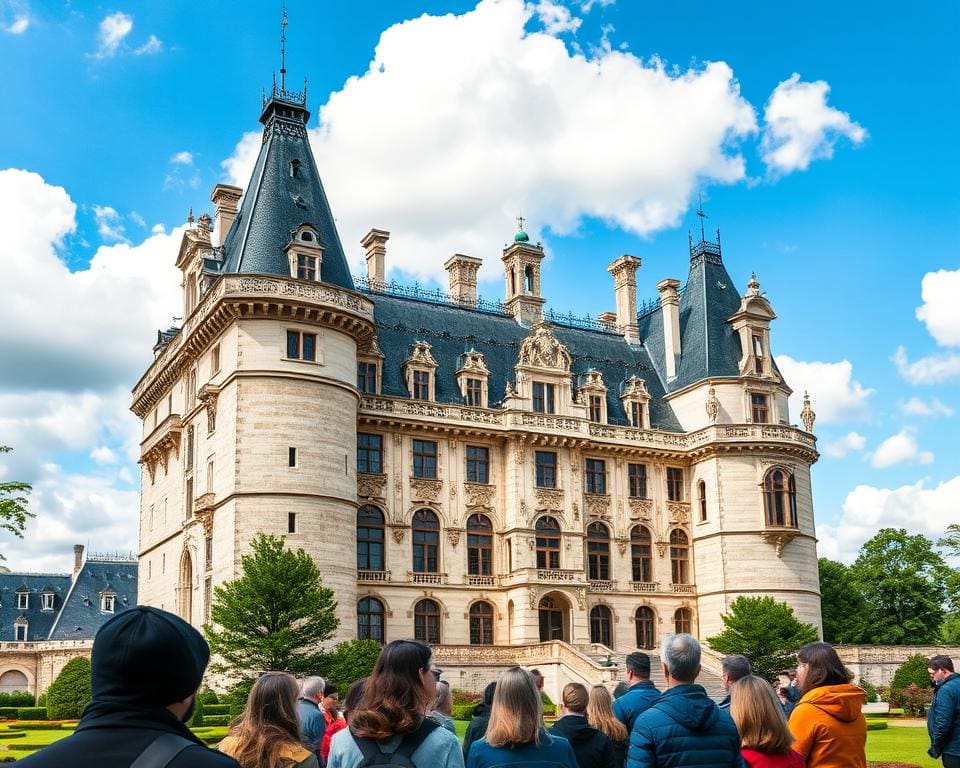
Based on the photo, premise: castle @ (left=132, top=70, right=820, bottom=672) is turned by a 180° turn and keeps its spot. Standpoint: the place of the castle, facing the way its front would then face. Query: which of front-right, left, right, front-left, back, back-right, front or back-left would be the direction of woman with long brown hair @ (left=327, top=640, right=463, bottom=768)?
back-left

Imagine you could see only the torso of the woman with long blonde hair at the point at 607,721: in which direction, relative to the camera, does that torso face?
away from the camera

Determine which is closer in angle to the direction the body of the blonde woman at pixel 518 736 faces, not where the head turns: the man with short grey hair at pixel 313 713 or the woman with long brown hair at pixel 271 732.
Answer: the man with short grey hair

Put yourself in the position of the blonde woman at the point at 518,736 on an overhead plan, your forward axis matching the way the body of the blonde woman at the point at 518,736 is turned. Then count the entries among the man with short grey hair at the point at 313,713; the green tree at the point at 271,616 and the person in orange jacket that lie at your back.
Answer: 0

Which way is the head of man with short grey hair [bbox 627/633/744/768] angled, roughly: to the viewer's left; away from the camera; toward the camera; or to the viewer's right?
away from the camera

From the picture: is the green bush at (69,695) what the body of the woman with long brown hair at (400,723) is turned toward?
no

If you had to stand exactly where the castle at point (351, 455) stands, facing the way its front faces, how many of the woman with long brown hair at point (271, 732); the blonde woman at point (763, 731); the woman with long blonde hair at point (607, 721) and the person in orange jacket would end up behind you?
0

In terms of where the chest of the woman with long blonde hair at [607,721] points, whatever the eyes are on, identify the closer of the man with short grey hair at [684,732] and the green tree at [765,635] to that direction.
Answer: the green tree

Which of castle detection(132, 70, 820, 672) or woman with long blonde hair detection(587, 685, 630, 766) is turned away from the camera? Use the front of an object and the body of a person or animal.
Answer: the woman with long blonde hair

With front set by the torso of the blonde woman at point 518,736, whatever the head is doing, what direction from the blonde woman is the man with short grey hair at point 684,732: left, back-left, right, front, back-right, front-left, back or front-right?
front-right

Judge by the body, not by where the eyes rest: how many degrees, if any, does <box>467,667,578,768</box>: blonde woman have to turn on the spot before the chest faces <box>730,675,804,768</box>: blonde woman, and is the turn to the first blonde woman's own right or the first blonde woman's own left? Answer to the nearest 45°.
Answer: approximately 45° to the first blonde woman's own right

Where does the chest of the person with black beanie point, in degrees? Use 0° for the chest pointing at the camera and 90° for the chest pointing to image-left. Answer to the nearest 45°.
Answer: approximately 225°

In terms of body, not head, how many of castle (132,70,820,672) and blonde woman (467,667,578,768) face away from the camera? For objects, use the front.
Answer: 1

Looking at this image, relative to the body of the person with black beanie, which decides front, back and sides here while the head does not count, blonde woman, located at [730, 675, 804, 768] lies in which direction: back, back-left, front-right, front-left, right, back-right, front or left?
front

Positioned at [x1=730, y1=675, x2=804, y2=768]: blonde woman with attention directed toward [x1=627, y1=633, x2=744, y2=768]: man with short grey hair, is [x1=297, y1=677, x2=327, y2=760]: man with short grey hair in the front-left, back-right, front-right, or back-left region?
front-right

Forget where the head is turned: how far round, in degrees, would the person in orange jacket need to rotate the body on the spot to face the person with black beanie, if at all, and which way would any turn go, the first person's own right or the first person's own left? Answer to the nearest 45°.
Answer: approximately 135° to the first person's own left

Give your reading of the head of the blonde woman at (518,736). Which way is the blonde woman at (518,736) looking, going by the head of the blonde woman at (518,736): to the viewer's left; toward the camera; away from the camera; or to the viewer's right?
away from the camera

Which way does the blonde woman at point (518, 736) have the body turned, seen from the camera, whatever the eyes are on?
away from the camera

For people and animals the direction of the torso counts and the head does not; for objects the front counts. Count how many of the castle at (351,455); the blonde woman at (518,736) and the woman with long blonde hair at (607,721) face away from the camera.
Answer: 2
